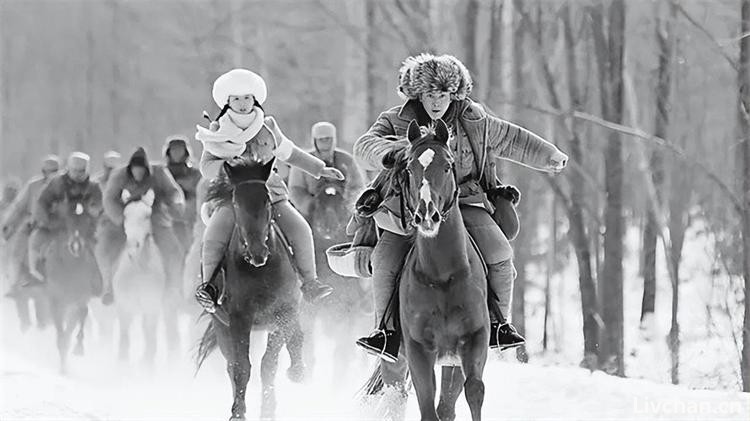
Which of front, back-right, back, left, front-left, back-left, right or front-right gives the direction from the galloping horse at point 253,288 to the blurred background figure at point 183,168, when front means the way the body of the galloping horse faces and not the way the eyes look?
back

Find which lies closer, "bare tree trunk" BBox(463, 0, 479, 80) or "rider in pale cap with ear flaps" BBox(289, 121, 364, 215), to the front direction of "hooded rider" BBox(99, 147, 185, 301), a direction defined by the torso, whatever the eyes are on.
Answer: the rider in pale cap with ear flaps

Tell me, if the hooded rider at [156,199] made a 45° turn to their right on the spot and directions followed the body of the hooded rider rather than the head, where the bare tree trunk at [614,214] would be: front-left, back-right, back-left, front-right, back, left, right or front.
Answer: back-left

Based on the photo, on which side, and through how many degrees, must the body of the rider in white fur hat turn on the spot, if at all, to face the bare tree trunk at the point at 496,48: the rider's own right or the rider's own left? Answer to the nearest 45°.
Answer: approximately 135° to the rider's own left

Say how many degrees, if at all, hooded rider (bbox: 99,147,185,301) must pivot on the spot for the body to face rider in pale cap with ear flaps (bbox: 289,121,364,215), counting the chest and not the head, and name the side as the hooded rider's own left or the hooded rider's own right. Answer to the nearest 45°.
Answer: approximately 45° to the hooded rider's own left
